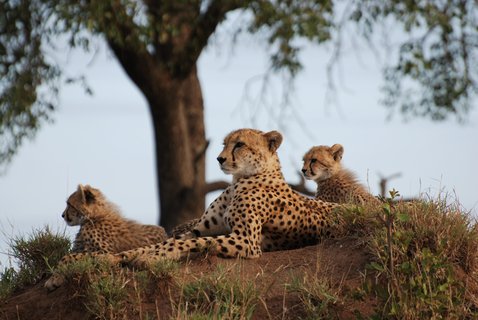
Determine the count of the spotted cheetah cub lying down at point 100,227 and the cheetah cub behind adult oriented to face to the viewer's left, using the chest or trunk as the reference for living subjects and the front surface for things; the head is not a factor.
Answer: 2

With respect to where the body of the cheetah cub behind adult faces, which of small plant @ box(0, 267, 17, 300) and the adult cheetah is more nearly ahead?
the small plant

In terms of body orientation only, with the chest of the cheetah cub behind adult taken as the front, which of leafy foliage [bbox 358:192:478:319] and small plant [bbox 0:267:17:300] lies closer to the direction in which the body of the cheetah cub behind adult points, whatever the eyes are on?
the small plant

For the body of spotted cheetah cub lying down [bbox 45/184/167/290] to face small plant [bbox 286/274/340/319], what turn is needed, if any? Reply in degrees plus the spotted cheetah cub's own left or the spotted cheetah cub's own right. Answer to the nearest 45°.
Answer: approximately 135° to the spotted cheetah cub's own left

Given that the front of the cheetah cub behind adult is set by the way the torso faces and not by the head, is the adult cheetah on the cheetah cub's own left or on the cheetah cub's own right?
on the cheetah cub's own left

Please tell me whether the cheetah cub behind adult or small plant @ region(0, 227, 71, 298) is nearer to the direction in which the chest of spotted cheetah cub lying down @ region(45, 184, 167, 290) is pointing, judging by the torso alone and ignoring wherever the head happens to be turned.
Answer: the small plant

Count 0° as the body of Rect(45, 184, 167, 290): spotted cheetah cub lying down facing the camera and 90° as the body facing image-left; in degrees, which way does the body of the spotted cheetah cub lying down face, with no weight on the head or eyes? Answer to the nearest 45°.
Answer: approximately 90°

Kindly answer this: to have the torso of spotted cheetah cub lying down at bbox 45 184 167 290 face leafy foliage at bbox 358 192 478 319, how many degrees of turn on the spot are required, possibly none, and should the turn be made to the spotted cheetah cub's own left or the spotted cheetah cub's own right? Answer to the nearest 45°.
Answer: approximately 135° to the spotted cheetah cub's own left

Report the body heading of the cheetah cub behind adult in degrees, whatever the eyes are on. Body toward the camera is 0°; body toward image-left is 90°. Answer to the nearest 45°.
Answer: approximately 90°

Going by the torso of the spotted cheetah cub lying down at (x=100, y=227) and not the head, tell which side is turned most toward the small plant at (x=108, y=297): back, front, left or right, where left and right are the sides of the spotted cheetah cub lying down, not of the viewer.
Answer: left
